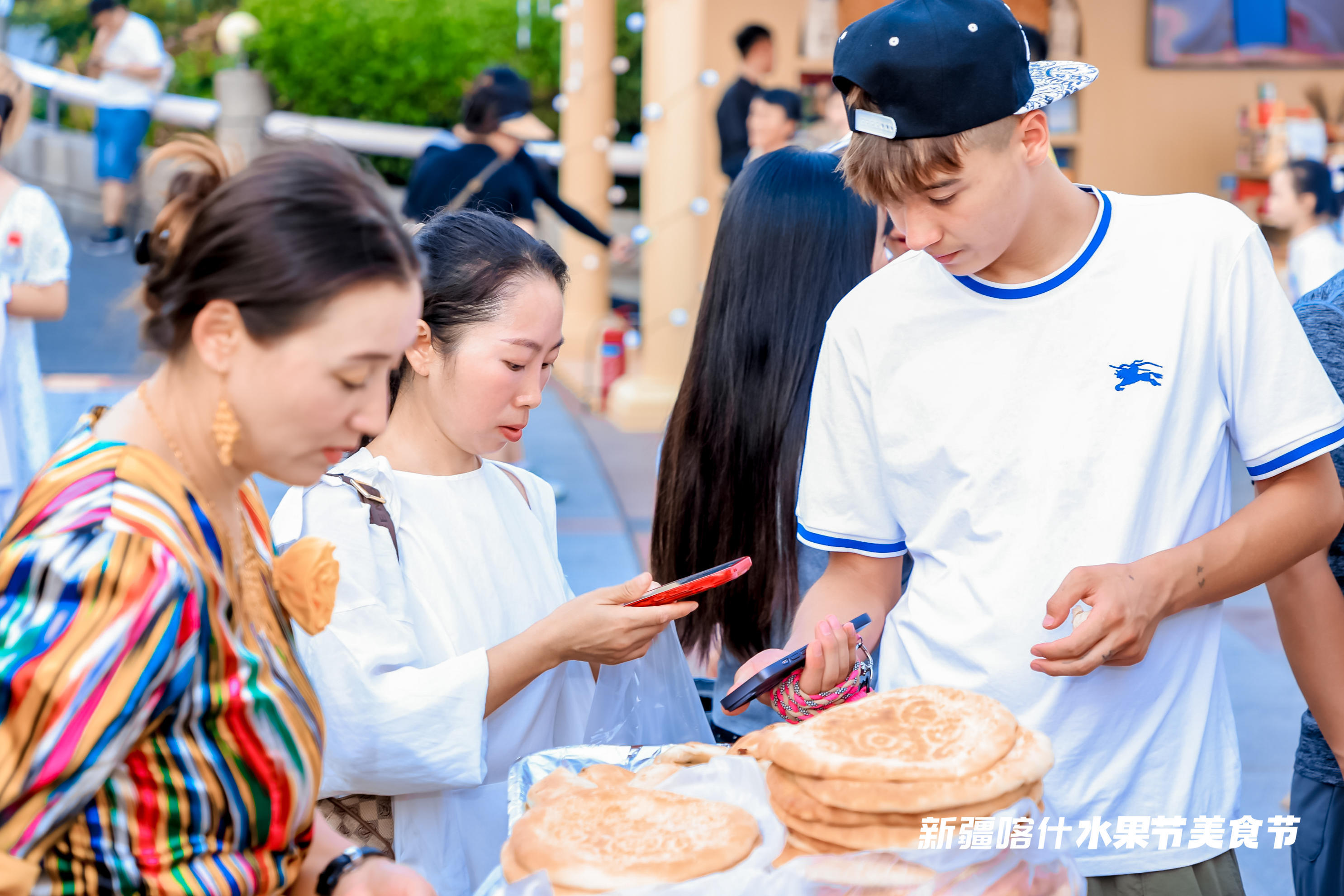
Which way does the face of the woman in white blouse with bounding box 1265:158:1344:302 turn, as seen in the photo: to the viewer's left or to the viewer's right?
to the viewer's left

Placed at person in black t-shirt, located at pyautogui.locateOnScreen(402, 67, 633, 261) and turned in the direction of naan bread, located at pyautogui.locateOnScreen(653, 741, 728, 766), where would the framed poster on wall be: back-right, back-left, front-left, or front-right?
back-left

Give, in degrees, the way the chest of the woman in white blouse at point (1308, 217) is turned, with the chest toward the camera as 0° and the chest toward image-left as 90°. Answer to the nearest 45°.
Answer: approximately 90°

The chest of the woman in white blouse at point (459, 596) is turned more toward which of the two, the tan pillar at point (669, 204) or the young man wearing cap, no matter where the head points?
the young man wearing cap

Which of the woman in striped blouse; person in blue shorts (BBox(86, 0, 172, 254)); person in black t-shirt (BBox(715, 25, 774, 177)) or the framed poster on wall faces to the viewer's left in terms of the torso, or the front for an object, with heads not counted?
the person in blue shorts

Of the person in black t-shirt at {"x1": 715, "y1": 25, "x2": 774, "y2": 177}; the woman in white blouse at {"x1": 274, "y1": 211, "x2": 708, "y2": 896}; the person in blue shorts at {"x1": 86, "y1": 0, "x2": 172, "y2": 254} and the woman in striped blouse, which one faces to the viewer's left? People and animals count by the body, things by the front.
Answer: the person in blue shorts

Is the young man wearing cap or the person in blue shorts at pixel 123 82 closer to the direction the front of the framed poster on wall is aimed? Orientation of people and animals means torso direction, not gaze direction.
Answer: the young man wearing cap

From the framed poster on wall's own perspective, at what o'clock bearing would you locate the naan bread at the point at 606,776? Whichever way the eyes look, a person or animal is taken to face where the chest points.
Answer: The naan bread is roughly at 12 o'clock from the framed poster on wall.
